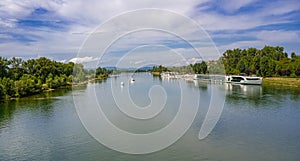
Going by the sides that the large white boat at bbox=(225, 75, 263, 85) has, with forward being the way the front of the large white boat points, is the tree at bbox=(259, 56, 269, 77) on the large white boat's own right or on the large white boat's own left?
on the large white boat's own left

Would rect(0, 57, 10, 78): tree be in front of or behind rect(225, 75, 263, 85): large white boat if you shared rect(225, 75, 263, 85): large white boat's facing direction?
behind

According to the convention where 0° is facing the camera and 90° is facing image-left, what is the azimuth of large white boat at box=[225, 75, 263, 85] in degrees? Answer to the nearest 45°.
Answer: approximately 270°

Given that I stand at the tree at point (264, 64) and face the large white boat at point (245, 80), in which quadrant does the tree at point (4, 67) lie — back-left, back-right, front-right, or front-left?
front-right
